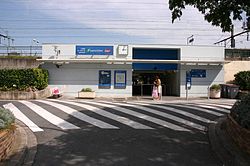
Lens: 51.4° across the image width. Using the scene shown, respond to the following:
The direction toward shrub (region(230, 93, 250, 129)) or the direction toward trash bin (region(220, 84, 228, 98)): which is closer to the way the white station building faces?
the shrub

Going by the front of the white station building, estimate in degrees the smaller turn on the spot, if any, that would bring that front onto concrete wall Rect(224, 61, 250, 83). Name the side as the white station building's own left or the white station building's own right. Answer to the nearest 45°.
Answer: approximately 90° to the white station building's own left

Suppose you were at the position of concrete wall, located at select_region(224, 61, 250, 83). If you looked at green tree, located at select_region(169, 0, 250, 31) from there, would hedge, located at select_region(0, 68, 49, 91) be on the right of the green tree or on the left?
right

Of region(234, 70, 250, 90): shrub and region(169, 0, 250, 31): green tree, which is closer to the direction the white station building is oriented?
the green tree

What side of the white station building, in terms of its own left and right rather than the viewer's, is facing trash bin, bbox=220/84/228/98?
left

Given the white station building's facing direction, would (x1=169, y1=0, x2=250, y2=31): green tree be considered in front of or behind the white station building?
in front

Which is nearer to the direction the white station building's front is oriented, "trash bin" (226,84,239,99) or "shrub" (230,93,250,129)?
the shrub

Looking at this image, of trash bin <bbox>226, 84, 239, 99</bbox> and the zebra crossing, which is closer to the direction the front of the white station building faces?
the zebra crossing

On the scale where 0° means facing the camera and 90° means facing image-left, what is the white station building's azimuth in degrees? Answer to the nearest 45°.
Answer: approximately 0°

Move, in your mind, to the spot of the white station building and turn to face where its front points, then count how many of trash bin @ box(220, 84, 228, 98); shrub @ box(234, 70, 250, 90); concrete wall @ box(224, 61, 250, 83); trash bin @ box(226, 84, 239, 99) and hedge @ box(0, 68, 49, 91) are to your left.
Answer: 4

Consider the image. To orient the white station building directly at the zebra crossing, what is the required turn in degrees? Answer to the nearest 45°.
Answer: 0° — it already faces it

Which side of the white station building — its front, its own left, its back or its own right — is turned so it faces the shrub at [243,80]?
left

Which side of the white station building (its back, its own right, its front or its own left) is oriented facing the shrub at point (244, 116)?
front

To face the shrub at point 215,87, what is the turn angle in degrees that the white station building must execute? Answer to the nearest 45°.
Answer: approximately 90° to its left
